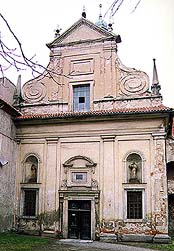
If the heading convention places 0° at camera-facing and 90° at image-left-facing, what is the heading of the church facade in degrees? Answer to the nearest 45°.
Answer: approximately 0°
